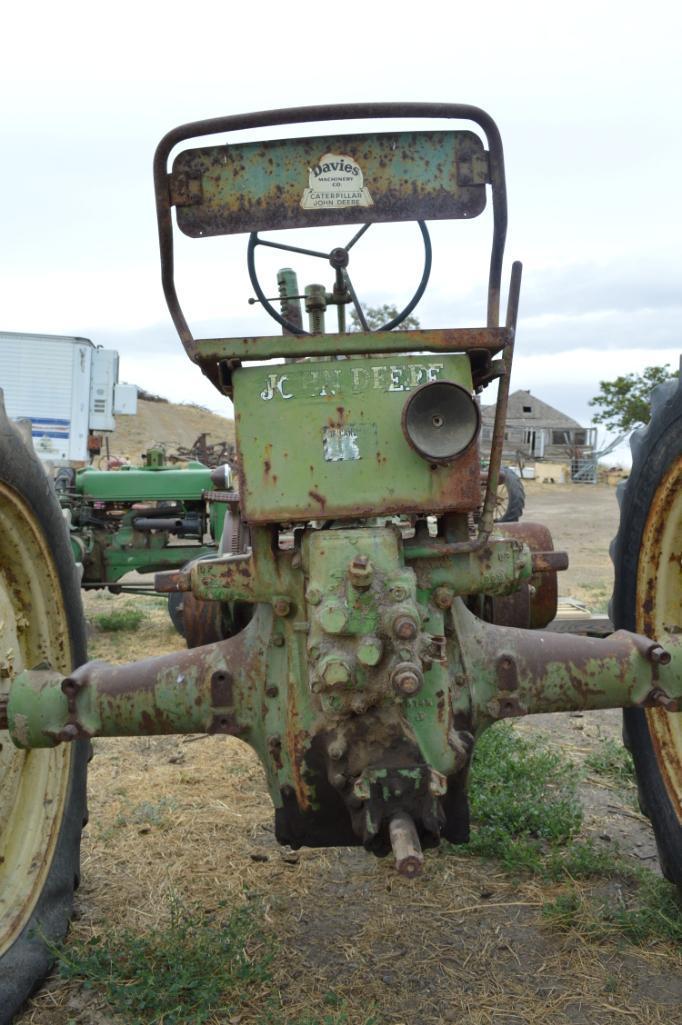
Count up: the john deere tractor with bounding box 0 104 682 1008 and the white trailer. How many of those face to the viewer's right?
1

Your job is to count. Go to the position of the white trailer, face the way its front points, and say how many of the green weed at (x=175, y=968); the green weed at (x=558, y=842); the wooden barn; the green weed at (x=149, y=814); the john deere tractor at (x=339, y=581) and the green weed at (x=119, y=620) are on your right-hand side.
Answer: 5

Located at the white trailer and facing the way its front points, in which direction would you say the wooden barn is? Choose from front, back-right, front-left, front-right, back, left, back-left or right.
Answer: front-left

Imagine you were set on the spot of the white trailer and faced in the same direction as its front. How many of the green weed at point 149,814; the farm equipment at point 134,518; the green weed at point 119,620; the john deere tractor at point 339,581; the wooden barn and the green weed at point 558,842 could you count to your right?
5

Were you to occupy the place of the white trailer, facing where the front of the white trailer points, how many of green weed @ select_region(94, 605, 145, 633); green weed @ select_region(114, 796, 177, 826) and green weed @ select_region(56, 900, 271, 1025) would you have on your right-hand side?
3

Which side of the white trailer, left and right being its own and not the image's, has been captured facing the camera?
right

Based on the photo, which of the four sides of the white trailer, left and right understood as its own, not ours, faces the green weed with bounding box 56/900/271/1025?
right

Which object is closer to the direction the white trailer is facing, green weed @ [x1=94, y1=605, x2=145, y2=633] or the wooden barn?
the wooden barn

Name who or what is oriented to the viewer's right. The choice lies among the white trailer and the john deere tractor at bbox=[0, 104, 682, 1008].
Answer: the white trailer

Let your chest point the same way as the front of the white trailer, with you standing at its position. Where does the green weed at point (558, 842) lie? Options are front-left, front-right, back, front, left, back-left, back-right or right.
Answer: right

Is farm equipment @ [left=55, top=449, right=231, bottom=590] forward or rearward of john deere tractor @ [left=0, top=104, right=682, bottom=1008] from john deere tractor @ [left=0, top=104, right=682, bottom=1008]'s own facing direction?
forward

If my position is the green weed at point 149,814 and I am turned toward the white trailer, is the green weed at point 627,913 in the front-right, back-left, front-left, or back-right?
back-right

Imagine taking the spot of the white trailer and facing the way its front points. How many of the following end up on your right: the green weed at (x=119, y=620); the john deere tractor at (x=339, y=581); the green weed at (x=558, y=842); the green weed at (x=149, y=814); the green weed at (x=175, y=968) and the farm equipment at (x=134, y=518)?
6

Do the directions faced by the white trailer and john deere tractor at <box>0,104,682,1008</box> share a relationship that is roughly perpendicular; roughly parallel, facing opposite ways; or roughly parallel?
roughly perpendicular

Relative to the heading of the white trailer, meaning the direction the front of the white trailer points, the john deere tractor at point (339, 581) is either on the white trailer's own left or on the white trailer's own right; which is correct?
on the white trailer's own right

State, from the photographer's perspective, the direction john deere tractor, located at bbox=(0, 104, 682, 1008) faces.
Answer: facing away from the viewer

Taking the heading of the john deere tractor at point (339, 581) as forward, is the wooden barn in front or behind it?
in front
